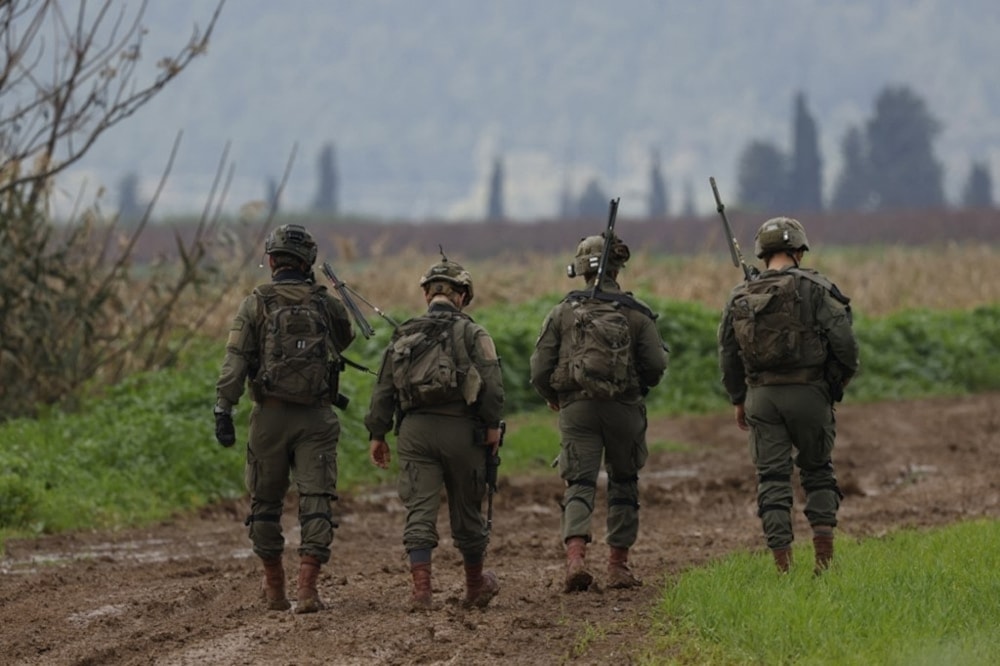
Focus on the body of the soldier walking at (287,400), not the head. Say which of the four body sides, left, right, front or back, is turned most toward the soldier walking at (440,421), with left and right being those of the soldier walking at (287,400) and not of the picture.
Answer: right

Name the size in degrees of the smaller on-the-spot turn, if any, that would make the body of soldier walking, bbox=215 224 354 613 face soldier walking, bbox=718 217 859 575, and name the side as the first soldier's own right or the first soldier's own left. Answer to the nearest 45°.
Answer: approximately 90° to the first soldier's own right

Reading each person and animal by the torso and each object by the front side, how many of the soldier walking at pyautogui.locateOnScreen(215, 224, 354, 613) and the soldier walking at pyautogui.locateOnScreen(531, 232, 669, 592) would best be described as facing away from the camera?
2

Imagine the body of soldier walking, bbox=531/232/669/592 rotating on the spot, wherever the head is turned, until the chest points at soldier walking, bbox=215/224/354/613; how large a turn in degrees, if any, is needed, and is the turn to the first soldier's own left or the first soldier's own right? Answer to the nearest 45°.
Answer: approximately 90° to the first soldier's own left

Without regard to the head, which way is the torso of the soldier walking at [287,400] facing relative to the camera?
away from the camera

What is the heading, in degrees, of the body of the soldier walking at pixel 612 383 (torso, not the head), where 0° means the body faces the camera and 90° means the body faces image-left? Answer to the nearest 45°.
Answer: approximately 180°
